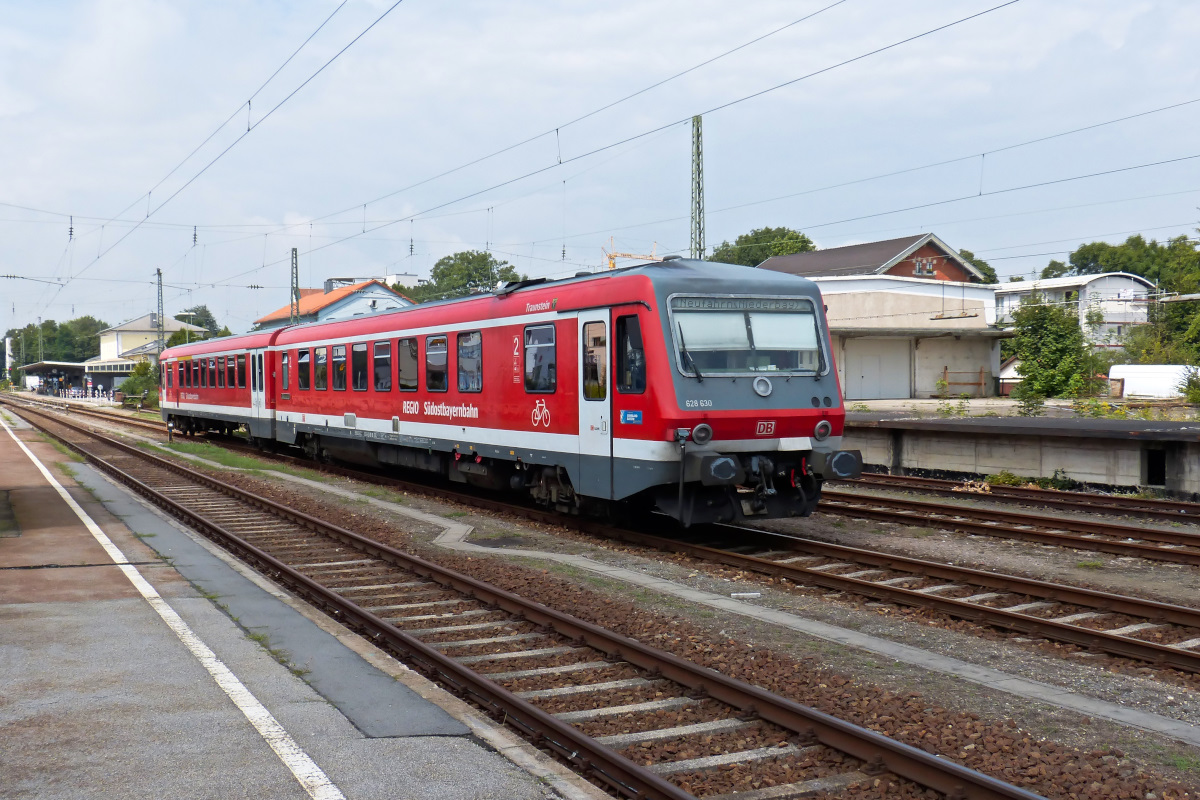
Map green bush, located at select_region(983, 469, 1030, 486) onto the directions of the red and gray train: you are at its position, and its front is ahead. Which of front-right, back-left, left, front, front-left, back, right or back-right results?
left

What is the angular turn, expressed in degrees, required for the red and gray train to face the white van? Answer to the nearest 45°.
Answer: approximately 90° to its left

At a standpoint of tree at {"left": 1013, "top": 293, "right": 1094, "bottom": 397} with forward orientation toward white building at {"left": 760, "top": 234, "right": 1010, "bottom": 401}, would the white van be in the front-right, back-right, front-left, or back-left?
back-right

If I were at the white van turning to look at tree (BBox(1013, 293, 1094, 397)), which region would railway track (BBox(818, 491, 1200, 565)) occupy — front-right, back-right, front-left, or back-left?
front-left

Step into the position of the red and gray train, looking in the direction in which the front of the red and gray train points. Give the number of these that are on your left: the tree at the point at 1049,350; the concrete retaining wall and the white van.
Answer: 3

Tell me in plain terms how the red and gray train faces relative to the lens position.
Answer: facing the viewer and to the right of the viewer

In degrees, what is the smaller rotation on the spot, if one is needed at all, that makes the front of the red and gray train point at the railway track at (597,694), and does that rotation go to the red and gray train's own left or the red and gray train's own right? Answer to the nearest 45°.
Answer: approximately 45° to the red and gray train's own right

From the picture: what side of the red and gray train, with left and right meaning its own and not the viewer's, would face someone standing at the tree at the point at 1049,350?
left

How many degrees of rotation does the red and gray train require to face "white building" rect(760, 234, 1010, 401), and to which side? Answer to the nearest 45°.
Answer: approximately 90° to its left

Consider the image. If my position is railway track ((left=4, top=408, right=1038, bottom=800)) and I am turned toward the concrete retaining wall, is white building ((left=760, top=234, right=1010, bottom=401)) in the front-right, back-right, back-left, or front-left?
front-left
